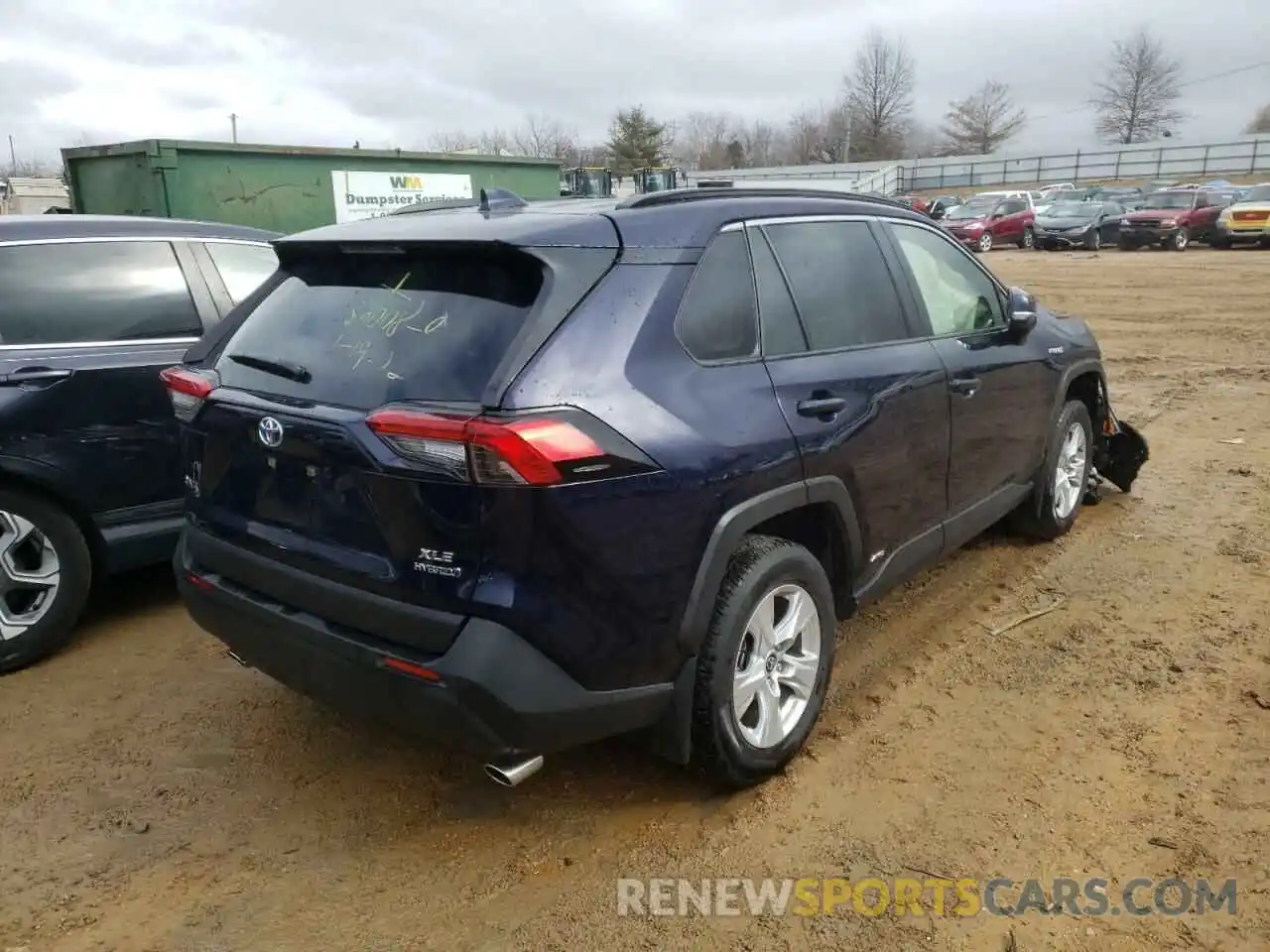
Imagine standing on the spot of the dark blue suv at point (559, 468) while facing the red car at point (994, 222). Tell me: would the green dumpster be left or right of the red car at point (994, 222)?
left

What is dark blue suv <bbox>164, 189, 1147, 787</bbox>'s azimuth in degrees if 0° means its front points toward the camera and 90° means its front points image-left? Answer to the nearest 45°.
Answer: approximately 225°

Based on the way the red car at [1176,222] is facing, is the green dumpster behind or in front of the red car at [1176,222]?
in front

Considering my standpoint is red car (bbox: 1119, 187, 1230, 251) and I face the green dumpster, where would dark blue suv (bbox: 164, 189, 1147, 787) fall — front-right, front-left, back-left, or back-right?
front-left

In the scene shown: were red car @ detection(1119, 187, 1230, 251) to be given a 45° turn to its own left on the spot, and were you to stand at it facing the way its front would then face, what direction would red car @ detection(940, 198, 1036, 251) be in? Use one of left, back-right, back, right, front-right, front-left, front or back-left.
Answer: right

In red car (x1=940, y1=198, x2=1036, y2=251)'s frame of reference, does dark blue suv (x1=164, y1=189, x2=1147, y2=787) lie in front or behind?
in front

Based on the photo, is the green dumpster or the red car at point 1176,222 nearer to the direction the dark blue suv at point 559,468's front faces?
the red car

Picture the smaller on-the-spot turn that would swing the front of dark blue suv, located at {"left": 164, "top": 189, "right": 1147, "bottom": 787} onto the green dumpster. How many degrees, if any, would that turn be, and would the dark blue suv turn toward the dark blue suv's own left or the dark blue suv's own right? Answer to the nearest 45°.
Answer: approximately 90° to the dark blue suv's own left

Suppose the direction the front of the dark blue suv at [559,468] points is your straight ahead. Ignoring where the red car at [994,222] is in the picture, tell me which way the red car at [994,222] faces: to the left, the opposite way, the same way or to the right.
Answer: the opposite way

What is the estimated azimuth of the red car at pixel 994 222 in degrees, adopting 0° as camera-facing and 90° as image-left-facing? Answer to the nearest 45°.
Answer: approximately 45°

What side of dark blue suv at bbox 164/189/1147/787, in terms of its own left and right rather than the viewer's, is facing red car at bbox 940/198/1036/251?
front

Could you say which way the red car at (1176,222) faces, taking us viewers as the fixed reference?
facing the viewer and to the left of the viewer

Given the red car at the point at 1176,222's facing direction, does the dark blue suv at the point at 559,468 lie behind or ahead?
ahead
